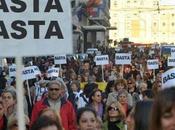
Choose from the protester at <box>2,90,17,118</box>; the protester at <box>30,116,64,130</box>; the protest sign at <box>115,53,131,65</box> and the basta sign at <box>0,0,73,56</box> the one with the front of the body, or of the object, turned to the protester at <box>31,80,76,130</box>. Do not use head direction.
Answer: the protest sign

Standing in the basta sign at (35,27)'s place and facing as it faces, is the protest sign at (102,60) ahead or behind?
behind

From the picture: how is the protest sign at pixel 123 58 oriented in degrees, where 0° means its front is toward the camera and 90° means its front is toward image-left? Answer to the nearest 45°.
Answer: approximately 0°

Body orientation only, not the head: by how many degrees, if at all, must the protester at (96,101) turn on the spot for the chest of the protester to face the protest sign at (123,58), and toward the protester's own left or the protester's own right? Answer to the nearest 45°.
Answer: approximately 135° to the protester's own left

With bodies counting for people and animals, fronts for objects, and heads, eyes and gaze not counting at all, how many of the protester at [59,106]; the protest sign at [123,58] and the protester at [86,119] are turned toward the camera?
3

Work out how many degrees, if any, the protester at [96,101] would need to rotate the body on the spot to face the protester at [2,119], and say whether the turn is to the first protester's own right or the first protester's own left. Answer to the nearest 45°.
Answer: approximately 90° to the first protester's own right

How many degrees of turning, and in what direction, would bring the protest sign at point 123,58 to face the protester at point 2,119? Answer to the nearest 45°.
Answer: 0° — it already faces them

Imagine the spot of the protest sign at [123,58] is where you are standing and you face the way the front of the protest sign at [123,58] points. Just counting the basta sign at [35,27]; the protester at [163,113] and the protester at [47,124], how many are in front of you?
3

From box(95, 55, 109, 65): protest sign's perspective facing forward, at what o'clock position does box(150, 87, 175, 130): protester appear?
The protester is roughly at 12 o'clock from the protest sign.

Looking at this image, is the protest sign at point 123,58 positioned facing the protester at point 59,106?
yes

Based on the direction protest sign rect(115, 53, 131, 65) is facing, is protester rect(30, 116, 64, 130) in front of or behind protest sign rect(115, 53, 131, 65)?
in front

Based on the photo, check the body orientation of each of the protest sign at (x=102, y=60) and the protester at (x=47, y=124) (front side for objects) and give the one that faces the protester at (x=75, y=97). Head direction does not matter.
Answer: the protest sign
